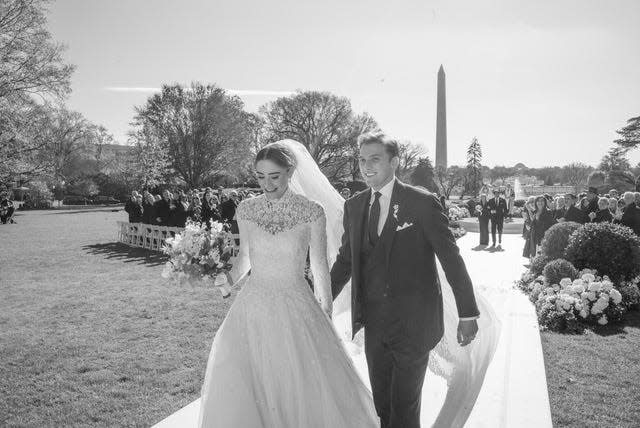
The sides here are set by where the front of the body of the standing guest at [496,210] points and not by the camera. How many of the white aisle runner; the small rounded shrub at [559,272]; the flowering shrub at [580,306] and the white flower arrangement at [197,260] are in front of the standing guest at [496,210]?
4

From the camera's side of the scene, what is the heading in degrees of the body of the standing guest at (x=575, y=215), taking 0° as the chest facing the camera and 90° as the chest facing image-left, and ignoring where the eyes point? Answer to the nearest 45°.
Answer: approximately 90°

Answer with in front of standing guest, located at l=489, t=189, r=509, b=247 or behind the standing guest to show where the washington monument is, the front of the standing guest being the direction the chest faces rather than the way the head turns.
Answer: behind

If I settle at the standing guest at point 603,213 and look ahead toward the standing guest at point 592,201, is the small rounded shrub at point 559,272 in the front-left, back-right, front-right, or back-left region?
back-left

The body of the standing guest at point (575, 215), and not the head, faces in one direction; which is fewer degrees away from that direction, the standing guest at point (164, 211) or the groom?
the standing guest

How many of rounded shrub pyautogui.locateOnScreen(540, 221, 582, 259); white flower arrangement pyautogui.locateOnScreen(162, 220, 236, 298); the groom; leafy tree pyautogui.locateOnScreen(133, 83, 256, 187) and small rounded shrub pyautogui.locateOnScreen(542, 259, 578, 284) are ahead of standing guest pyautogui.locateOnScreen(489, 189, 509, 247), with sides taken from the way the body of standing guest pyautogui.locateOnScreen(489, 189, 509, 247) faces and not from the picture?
4

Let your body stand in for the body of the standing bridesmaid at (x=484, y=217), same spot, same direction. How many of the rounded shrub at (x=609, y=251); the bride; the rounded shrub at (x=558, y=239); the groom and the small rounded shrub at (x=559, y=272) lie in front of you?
5

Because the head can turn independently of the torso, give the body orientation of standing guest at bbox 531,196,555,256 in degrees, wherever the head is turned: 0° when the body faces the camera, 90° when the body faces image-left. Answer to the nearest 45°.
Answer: approximately 45°
